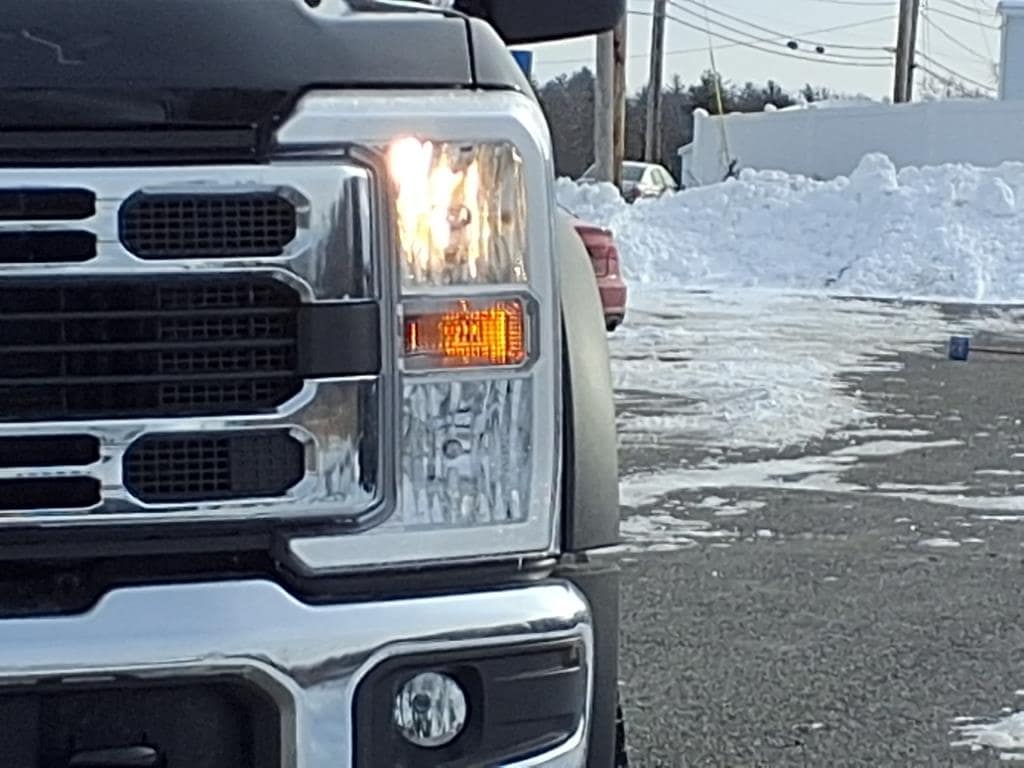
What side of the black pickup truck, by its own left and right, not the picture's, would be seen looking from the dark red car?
back

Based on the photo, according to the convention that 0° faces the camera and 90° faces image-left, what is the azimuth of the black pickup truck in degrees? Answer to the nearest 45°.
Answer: approximately 0°

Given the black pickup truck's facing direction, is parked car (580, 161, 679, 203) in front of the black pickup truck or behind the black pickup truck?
behind

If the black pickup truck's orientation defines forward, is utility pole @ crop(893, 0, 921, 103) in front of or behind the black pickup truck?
behind

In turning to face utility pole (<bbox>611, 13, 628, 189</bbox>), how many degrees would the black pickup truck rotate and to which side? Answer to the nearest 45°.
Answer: approximately 180°

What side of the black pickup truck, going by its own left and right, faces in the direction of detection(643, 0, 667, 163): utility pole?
back

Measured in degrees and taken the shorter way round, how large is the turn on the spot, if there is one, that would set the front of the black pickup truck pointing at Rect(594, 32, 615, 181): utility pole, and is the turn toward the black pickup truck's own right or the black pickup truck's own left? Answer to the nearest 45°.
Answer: approximately 180°

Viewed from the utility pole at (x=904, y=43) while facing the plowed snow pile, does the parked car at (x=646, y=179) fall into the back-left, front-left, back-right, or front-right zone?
front-right
